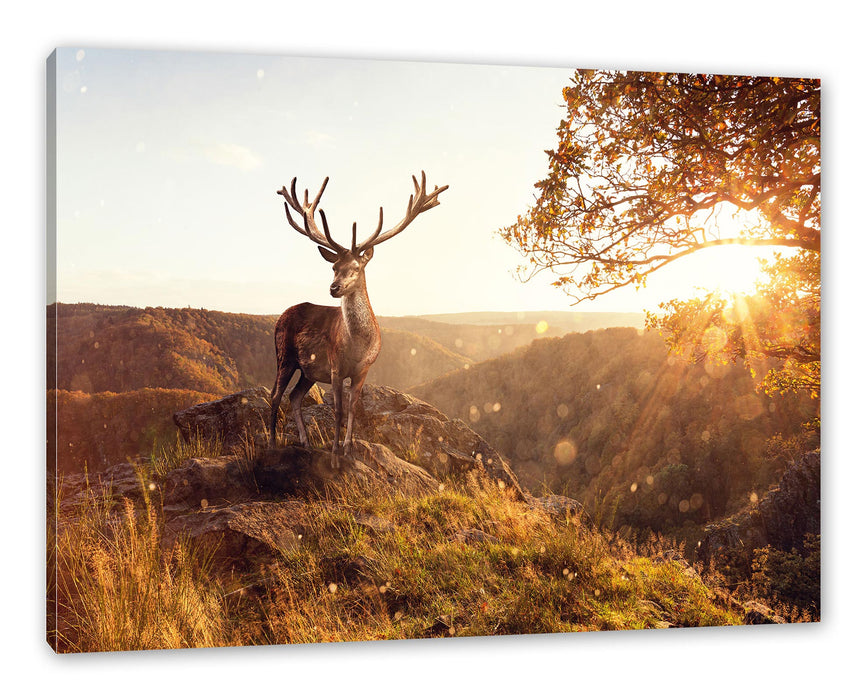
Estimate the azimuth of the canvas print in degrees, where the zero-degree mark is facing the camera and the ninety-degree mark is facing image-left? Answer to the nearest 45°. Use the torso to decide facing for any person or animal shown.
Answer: approximately 315°
